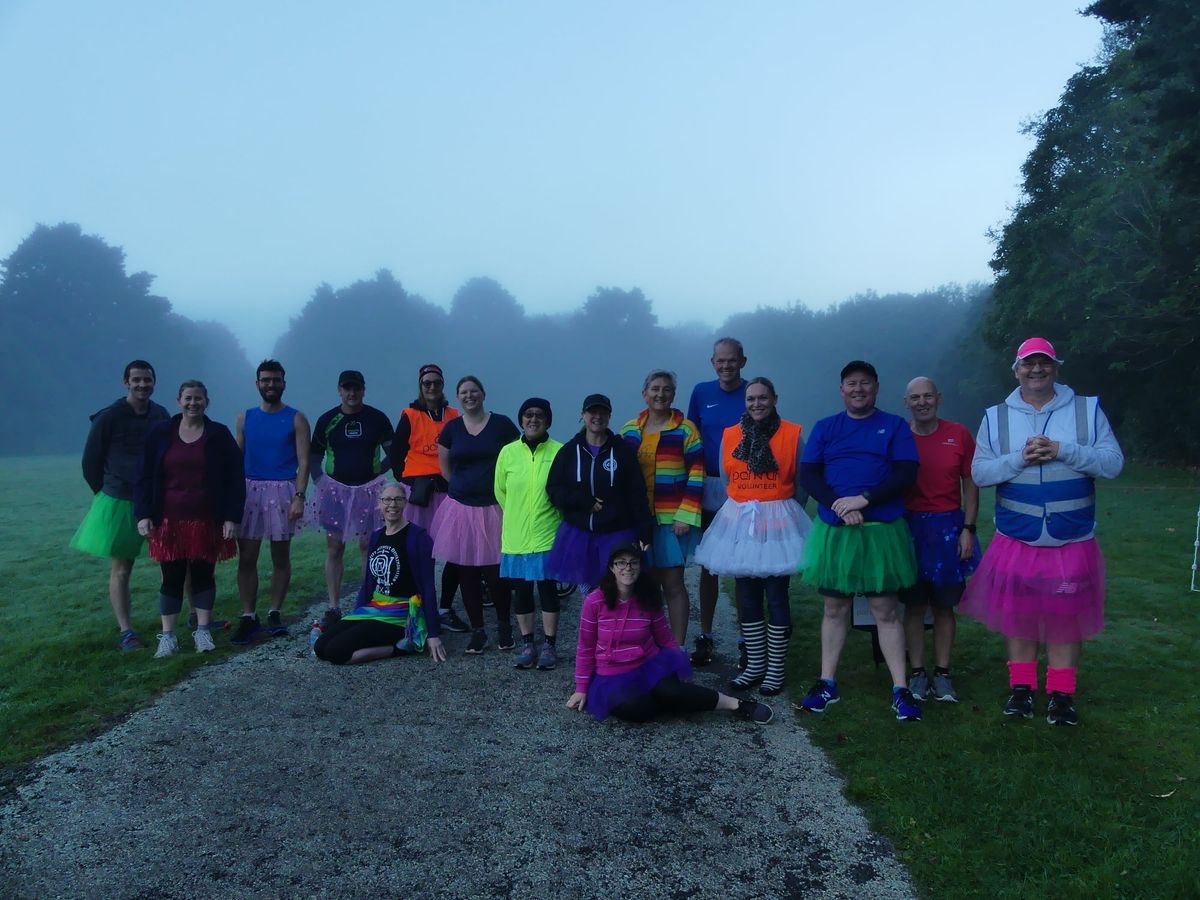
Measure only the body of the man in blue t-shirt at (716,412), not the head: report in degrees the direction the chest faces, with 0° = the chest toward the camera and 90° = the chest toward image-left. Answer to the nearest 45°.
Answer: approximately 0°

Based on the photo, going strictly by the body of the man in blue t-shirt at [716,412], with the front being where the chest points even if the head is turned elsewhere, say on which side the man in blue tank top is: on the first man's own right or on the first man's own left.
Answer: on the first man's own right

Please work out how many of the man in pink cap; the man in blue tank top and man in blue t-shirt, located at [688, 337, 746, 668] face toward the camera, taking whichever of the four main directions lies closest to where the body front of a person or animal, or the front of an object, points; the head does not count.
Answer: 3

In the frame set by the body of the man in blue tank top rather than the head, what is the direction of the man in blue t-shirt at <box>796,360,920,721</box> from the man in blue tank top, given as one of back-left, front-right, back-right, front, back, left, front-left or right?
front-left

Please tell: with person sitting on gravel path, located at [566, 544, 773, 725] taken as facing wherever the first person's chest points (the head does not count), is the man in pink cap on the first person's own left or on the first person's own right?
on the first person's own left

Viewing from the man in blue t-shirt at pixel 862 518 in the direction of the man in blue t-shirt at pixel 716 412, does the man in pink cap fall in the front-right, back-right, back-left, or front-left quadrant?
back-right
